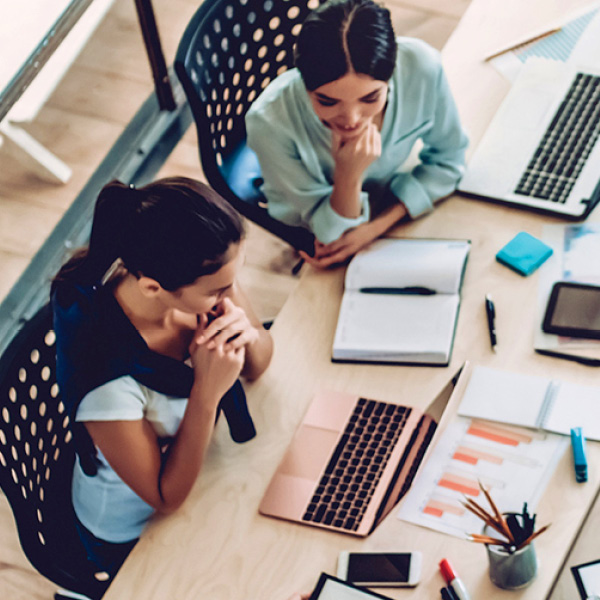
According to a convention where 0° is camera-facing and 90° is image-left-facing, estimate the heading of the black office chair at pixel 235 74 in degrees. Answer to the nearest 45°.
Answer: approximately 315°

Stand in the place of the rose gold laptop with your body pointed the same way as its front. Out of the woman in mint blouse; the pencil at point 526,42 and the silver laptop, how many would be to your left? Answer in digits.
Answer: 0

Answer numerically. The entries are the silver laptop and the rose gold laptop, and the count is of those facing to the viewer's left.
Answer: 2

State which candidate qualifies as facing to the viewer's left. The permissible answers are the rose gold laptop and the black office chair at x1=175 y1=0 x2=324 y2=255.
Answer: the rose gold laptop

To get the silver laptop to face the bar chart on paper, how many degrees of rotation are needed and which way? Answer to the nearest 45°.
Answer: approximately 90° to its left

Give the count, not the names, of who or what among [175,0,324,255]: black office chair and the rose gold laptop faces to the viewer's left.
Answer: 1

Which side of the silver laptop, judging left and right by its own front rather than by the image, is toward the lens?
left

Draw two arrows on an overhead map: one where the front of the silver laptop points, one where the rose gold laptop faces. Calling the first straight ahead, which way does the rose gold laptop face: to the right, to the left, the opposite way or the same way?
the same way

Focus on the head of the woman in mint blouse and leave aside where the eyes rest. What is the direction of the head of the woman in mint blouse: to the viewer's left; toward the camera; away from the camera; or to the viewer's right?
toward the camera

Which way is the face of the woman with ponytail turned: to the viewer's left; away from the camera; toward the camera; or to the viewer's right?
to the viewer's right

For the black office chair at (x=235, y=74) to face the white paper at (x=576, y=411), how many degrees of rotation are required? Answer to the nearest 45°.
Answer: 0° — it already faces it

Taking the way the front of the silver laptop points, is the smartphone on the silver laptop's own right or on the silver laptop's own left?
on the silver laptop's own left

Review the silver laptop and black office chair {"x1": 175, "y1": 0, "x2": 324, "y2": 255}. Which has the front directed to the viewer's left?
the silver laptop

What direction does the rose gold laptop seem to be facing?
to the viewer's left

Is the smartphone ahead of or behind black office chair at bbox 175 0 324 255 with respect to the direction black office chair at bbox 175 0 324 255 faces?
ahead
